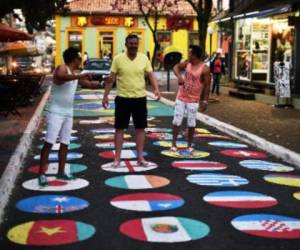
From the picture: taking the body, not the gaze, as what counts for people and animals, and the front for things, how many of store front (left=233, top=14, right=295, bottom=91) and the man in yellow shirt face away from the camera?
0

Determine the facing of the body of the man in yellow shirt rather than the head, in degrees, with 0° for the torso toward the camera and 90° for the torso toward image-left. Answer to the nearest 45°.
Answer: approximately 0°

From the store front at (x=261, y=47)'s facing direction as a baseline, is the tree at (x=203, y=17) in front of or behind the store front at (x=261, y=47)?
in front

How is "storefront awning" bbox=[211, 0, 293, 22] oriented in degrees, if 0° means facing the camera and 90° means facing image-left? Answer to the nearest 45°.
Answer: approximately 45°

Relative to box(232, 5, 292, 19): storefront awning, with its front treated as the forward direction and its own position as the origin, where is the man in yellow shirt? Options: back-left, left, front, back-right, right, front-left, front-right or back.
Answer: front-left

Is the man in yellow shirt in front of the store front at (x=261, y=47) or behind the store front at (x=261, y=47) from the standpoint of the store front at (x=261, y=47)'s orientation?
in front

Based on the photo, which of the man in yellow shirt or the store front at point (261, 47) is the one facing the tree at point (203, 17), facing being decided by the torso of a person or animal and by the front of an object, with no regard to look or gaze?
the store front

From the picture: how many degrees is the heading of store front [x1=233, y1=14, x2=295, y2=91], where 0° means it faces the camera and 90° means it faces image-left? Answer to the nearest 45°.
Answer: approximately 45°

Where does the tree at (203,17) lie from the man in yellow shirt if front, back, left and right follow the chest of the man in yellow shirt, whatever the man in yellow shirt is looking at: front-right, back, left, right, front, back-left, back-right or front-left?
back

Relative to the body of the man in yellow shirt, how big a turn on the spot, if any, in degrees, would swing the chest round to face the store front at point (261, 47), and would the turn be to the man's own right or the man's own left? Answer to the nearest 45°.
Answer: approximately 180°
